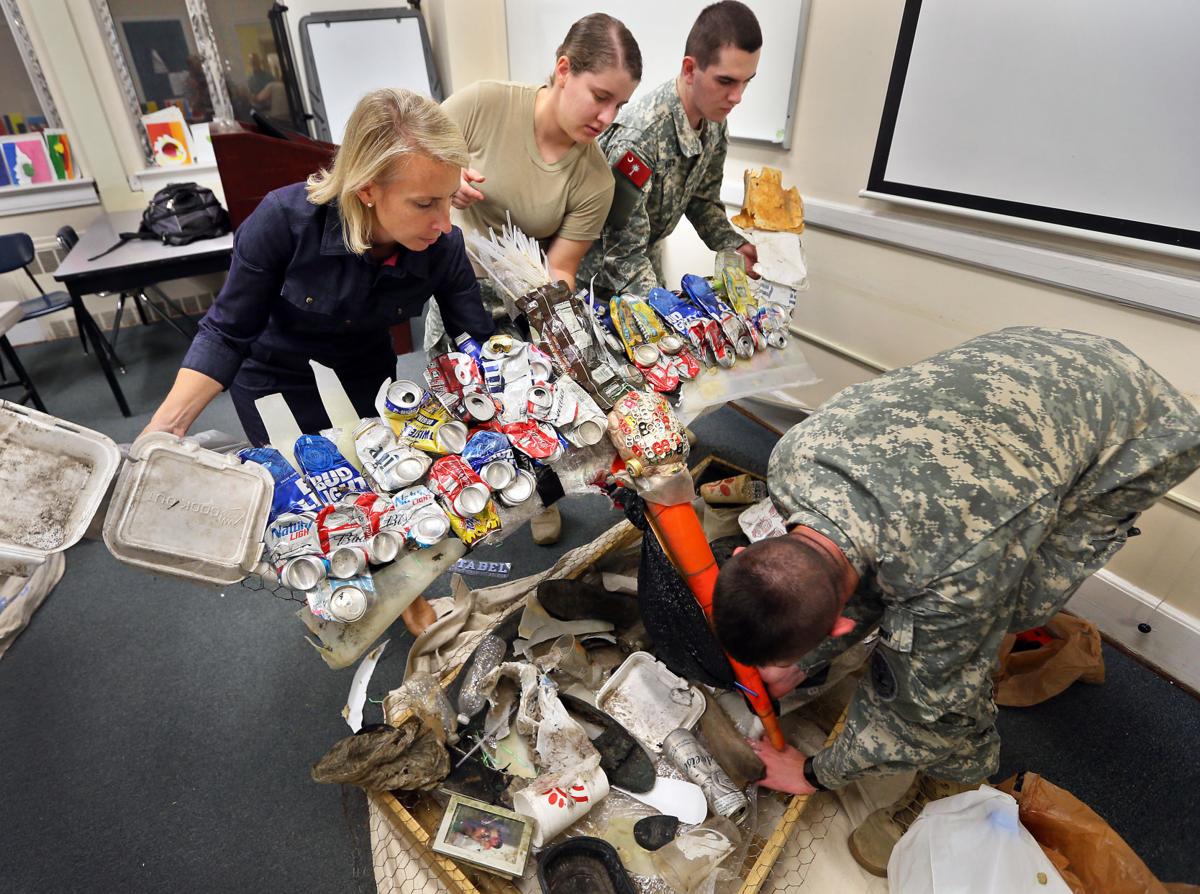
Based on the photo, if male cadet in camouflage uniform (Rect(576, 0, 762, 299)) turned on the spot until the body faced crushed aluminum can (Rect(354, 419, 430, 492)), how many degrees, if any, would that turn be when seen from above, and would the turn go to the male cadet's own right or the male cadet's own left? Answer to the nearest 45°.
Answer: approximately 90° to the male cadet's own right

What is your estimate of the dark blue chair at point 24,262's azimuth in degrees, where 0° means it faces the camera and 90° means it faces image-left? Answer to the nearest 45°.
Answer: approximately 315°

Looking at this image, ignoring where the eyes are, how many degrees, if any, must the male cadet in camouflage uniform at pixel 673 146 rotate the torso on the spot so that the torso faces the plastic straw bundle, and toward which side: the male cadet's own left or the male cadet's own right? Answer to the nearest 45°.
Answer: approximately 90° to the male cadet's own right

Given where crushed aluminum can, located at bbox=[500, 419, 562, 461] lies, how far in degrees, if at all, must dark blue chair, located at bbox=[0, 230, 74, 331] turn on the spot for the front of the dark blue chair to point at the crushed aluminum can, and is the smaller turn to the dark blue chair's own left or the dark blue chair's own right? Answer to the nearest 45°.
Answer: approximately 45° to the dark blue chair's own right

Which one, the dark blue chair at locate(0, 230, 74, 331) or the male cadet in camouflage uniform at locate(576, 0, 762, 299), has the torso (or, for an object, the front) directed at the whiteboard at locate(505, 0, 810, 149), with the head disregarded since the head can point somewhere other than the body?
the dark blue chair

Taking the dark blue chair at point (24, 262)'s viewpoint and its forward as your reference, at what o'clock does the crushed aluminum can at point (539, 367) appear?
The crushed aluminum can is roughly at 1 o'clock from the dark blue chair.

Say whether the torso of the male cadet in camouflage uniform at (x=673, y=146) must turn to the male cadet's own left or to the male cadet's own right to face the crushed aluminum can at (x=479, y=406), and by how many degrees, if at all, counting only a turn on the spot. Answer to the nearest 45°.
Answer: approximately 45° to the male cadet's own right

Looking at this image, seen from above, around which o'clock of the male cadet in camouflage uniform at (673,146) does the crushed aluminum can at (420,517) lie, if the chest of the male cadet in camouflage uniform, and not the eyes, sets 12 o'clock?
The crushed aluminum can is roughly at 2 o'clock from the male cadet in camouflage uniform.
